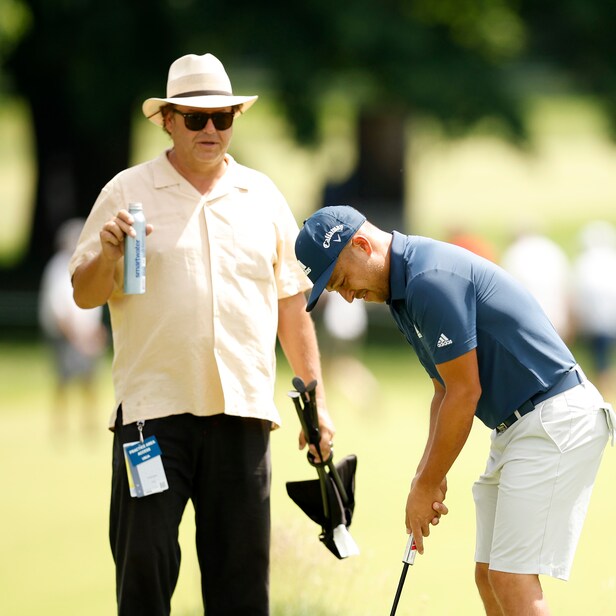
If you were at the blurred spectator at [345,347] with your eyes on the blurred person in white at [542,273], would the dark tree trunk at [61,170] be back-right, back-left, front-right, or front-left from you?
back-left

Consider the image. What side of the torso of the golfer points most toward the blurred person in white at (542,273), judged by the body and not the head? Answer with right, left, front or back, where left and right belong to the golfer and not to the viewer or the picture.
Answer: right

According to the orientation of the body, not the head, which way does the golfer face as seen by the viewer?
to the viewer's left

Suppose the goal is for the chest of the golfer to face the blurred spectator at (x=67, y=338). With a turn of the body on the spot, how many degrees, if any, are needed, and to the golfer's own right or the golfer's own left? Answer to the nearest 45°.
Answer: approximately 45° to the golfer's own right

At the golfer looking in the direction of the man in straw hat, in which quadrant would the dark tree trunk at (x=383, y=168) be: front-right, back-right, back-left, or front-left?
front-right

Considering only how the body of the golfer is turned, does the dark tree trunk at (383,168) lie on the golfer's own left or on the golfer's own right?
on the golfer's own right

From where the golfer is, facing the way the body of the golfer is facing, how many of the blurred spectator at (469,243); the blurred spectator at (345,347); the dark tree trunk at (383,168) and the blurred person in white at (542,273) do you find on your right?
4

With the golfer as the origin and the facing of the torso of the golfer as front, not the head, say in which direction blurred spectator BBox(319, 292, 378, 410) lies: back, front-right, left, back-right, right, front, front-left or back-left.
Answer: right
